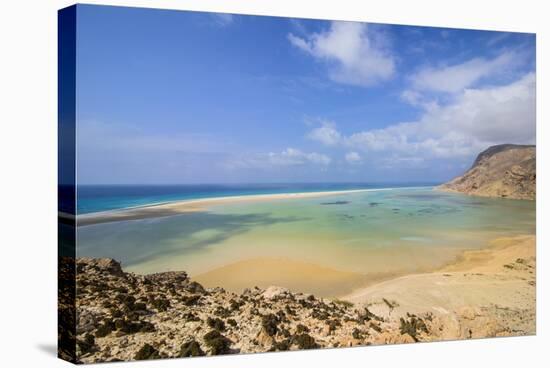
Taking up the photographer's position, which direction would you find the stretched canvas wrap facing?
facing the viewer and to the right of the viewer
